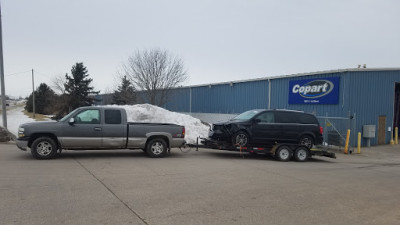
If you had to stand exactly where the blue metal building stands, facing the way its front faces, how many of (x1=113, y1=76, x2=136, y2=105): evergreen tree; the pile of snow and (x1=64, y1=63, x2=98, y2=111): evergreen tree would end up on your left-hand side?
0

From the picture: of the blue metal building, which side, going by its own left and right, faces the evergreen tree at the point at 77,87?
right

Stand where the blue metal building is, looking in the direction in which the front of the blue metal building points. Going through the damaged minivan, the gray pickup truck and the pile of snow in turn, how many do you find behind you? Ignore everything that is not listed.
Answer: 0

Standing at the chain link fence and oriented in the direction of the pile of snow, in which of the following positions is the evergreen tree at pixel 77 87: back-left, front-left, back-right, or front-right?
front-right

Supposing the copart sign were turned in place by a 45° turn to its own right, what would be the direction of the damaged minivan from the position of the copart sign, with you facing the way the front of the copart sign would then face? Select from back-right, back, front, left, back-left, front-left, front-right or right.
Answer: left

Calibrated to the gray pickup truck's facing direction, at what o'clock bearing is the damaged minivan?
The damaged minivan is roughly at 6 o'clock from the gray pickup truck.

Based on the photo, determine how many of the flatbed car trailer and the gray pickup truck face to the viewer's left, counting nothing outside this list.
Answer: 2

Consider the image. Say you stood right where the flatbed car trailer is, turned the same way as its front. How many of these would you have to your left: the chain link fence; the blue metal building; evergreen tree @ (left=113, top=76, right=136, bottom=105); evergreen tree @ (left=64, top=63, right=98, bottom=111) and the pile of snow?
0

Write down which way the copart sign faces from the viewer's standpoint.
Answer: facing the viewer and to the left of the viewer

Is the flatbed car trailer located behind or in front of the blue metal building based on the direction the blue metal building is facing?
in front

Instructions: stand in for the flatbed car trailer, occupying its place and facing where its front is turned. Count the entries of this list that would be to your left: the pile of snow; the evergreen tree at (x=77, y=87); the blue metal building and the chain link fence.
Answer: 0

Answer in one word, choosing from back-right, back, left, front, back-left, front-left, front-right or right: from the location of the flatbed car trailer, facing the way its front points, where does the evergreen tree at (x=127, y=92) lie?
front-right

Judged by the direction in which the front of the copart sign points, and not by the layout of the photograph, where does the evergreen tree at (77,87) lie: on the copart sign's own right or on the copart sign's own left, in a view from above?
on the copart sign's own right

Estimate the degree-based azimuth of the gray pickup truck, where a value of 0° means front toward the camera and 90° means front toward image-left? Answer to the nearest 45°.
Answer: approximately 90°

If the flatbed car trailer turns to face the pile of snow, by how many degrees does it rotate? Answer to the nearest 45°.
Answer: approximately 45° to its right

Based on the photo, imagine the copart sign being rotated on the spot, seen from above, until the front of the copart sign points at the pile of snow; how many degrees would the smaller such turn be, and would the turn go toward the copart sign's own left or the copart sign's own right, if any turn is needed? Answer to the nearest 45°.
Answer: approximately 45° to the copart sign's own right

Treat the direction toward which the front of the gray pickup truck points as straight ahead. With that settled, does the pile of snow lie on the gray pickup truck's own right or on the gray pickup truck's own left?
on the gray pickup truck's own right

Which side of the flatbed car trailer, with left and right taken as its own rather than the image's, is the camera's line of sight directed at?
left
